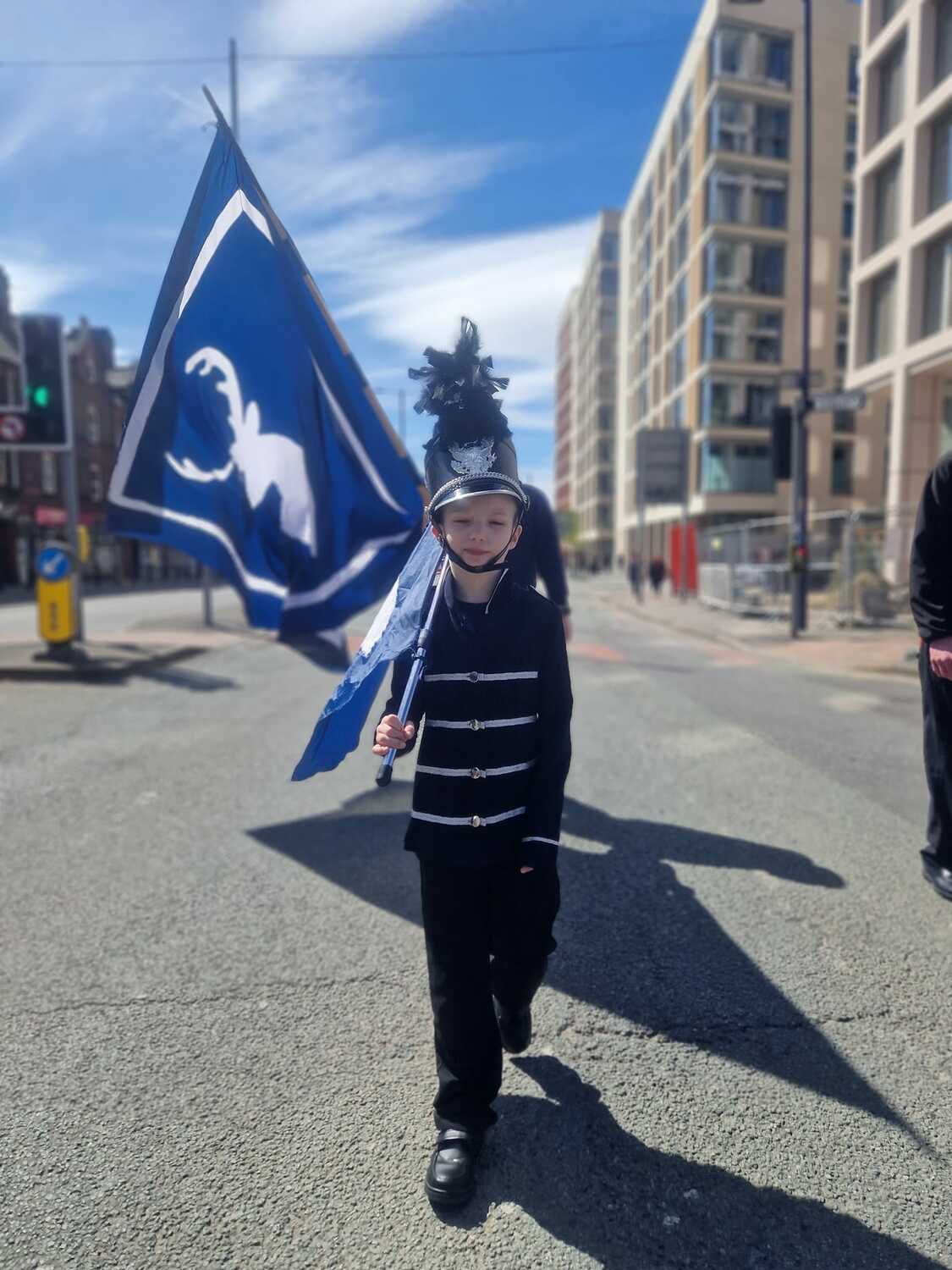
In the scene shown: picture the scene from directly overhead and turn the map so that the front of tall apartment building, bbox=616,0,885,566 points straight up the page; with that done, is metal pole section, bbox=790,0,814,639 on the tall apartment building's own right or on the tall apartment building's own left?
on the tall apartment building's own left

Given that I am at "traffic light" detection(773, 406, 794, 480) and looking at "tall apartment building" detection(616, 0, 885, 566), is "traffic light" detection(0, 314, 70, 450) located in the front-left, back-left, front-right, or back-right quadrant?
back-left

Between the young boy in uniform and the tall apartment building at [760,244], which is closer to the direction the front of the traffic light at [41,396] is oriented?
the young boy in uniform

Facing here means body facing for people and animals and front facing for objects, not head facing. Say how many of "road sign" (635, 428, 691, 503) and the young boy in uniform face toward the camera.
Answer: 1

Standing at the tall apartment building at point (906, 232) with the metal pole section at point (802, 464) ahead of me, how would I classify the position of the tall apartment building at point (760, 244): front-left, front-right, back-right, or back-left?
back-right

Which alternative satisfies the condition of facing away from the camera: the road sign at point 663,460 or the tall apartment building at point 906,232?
the road sign

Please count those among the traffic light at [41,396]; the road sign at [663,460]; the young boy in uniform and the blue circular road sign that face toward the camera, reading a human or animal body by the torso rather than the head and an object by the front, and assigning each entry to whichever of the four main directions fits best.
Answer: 3

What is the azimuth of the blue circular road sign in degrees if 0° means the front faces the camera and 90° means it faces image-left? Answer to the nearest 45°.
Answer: approximately 0°

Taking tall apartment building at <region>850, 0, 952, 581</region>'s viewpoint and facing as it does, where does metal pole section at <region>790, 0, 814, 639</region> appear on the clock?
The metal pole section is roughly at 11 o'clock from the tall apartment building.

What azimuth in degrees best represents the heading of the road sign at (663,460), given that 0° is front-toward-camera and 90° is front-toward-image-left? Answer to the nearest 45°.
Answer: approximately 180°

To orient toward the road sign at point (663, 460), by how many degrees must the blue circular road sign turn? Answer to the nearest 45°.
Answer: approximately 135° to its left

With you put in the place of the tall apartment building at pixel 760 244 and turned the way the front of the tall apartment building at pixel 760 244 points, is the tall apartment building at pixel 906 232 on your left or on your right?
on your left

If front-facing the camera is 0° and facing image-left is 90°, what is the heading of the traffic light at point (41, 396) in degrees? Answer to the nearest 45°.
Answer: approximately 0°
